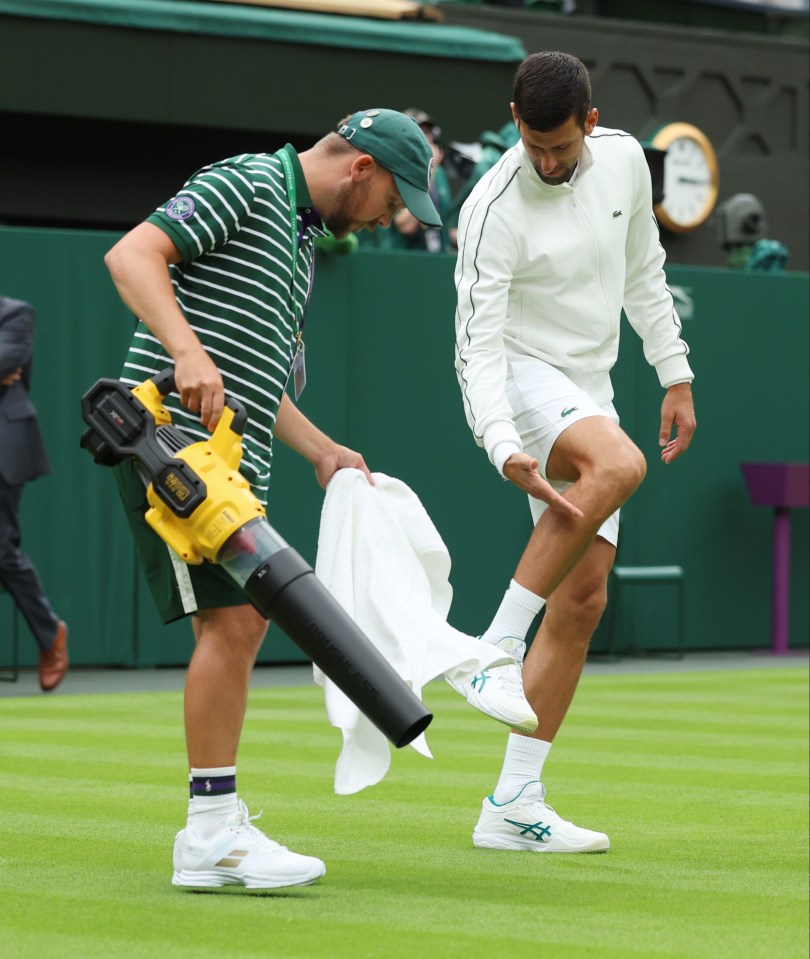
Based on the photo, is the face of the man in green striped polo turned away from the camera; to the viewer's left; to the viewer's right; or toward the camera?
to the viewer's right

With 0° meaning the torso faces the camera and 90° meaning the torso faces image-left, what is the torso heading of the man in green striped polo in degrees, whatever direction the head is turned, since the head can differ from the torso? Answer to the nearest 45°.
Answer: approximately 270°

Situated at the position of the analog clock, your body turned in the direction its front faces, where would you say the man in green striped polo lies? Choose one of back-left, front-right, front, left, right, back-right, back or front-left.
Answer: front-right

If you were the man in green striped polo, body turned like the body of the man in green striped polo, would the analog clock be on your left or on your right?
on your left

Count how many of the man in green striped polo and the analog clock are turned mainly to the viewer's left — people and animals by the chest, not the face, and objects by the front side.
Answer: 0

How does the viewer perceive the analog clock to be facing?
facing the viewer and to the right of the viewer
